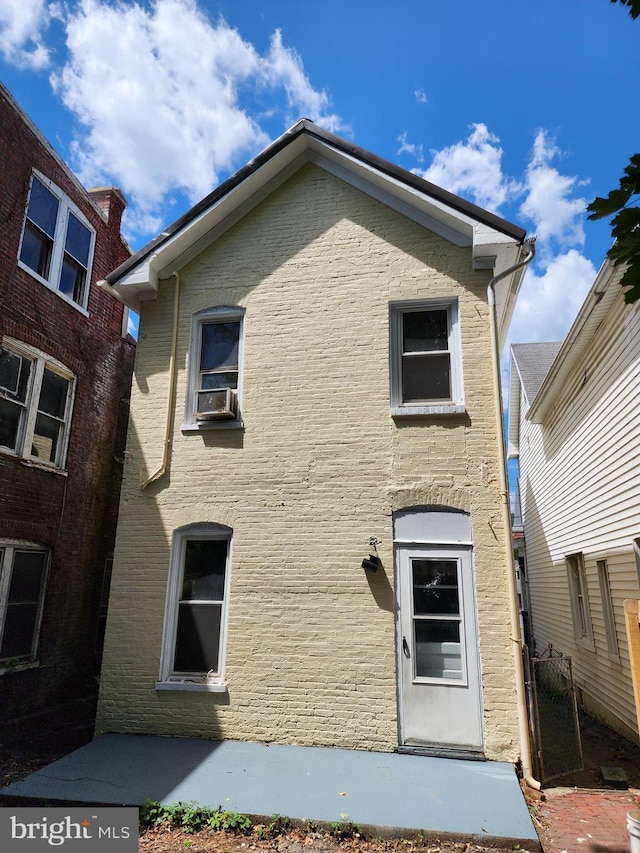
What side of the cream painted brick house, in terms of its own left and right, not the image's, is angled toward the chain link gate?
left

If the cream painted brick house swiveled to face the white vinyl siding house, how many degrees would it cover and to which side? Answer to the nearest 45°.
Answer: approximately 90° to its left

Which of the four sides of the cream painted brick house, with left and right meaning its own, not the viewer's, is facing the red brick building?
right

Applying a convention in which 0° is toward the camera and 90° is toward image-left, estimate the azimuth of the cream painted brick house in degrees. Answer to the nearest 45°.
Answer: approximately 0°
